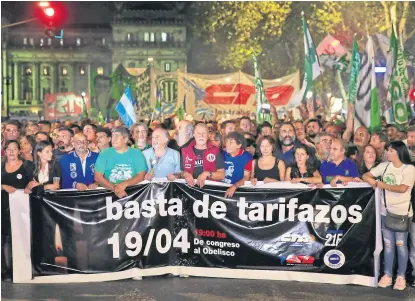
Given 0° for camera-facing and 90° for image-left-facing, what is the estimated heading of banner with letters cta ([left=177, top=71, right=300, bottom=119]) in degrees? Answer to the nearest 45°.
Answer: approximately 0°

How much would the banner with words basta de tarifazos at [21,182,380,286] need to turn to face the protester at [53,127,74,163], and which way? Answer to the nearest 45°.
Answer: approximately 135° to its right

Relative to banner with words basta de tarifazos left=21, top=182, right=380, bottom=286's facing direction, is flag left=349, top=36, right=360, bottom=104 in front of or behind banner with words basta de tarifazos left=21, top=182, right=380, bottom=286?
behind

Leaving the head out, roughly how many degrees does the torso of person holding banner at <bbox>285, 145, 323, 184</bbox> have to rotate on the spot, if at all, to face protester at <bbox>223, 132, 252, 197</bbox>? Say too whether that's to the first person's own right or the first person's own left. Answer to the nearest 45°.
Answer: approximately 90° to the first person's own right

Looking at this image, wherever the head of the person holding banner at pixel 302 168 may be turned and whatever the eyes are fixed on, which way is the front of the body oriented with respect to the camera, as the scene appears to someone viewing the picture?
toward the camera

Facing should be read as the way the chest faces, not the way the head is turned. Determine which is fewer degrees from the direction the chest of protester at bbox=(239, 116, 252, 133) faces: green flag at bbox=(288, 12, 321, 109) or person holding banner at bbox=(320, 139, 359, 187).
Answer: the person holding banner

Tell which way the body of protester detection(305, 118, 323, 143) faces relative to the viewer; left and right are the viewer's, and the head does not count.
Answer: facing the viewer and to the left of the viewer

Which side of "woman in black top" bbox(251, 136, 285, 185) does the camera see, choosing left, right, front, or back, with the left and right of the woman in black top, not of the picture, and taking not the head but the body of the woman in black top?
front

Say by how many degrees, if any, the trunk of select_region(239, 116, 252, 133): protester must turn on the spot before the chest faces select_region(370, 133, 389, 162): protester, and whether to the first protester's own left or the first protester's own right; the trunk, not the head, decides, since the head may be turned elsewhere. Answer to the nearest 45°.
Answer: approximately 45° to the first protester's own left

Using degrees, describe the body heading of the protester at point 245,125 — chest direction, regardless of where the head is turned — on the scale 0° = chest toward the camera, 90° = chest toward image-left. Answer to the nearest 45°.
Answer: approximately 0°

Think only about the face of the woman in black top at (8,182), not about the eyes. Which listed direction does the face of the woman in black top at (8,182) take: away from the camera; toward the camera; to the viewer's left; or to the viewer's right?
toward the camera

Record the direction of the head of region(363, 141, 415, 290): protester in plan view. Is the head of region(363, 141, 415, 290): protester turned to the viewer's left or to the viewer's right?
to the viewer's left

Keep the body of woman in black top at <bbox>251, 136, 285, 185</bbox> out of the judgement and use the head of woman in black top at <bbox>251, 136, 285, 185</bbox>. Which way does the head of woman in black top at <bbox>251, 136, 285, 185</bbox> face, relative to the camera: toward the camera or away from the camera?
toward the camera
